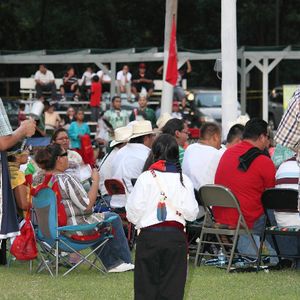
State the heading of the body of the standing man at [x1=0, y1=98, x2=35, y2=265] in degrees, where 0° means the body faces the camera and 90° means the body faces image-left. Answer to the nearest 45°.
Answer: approximately 270°

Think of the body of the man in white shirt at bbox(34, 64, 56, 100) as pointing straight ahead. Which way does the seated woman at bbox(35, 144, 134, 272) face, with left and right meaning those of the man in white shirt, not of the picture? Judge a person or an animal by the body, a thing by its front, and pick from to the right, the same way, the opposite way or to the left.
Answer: to the left

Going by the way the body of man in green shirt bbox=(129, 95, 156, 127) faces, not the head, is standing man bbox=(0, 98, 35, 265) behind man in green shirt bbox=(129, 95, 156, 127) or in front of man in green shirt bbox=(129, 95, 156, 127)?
in front

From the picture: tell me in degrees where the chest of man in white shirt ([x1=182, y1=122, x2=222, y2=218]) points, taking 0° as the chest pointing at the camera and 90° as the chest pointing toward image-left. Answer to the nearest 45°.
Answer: approximately 225°

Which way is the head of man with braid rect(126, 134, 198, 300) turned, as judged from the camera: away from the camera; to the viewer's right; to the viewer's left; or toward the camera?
away from the camera

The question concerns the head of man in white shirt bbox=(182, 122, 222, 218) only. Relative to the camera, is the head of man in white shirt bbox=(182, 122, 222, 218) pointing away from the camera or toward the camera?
away from the camera

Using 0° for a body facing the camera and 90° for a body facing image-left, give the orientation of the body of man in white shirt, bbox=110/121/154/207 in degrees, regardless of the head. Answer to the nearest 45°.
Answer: approximately 225°

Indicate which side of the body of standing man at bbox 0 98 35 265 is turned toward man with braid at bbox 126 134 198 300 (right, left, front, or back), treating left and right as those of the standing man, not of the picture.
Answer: front

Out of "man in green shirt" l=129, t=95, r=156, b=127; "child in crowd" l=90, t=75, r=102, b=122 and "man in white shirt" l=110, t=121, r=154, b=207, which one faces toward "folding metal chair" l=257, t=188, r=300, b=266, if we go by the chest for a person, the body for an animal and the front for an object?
the man in green shirt

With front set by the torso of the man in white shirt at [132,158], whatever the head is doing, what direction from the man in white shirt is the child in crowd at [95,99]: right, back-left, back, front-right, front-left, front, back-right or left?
front-left

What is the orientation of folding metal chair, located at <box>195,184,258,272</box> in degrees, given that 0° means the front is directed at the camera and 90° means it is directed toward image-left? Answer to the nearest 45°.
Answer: approximately 225°

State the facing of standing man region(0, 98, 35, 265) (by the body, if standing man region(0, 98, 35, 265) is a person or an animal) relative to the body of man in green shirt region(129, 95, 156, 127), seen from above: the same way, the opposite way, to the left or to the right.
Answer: to the left

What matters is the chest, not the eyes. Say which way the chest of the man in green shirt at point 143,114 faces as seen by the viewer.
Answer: toward the camera

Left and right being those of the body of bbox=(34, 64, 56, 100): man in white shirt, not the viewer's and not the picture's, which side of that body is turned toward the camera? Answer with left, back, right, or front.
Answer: front

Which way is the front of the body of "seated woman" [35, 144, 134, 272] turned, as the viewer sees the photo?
to the viewer's right
